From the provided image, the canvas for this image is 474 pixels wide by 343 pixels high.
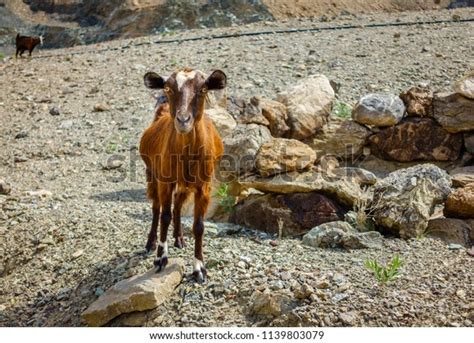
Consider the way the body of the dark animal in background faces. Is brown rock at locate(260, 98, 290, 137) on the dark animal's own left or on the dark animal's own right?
on the dark animal's own right

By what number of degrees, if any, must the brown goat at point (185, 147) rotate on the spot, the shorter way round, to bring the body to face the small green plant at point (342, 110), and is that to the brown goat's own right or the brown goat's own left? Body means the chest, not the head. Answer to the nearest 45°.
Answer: approximately 135° to the brown goat's own left

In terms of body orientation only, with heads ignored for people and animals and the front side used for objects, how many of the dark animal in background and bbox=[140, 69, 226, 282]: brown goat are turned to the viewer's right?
1

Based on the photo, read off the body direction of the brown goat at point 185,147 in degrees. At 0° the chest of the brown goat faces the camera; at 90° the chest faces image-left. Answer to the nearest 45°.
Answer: approximately 0°

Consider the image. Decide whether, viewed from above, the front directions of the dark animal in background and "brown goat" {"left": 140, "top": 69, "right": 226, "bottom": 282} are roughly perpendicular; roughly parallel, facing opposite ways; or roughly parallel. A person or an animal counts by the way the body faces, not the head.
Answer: roughly perpendicular

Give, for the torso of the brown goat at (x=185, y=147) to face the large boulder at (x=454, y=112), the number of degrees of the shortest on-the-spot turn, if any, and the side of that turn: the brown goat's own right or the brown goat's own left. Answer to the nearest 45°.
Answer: approximately 135° to the brown goat's own left

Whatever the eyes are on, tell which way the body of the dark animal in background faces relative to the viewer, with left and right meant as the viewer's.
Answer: facing to the right of the viewer

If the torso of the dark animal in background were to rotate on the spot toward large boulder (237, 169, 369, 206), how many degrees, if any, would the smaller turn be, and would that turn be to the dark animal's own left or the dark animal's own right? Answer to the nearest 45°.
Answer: approximately 90° to the dark animal's own right

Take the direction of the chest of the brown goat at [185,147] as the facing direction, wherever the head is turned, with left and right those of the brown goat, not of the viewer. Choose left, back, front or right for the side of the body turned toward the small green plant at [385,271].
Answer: left

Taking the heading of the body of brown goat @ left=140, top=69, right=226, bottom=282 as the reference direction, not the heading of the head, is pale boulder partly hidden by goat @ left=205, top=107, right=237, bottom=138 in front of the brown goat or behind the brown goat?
behind
